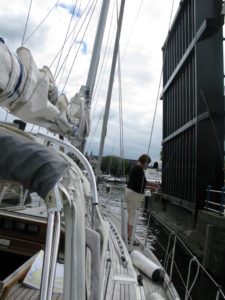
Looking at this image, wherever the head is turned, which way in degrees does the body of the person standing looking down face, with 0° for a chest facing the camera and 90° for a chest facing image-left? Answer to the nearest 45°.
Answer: approximately 270°
